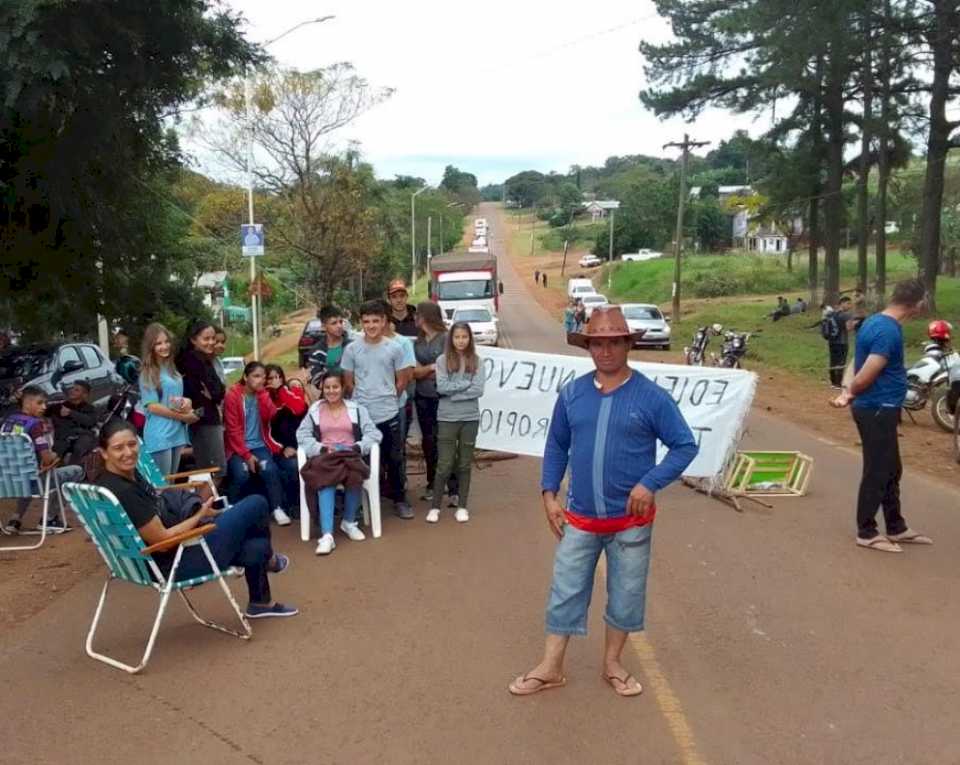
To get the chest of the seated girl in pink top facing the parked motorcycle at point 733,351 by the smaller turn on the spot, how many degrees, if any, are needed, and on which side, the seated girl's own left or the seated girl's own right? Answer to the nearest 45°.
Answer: approximately 135° to the seated girl's own left

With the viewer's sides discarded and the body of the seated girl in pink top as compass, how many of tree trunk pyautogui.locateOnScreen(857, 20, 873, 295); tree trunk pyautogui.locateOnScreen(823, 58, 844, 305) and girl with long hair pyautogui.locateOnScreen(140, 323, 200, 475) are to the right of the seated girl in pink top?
1

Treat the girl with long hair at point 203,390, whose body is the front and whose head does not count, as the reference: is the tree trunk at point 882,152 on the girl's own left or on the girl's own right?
on the girl's own left

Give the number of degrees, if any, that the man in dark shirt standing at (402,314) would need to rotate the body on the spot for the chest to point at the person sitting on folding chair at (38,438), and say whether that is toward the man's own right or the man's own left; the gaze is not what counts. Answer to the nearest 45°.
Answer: approximately 45° to the man's own right

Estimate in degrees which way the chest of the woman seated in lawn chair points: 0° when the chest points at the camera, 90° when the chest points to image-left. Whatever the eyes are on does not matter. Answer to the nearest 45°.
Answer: approximately 270°

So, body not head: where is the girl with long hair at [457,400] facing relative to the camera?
toward the camera

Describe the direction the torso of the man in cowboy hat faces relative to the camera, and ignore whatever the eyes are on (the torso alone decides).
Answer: toward the camera
